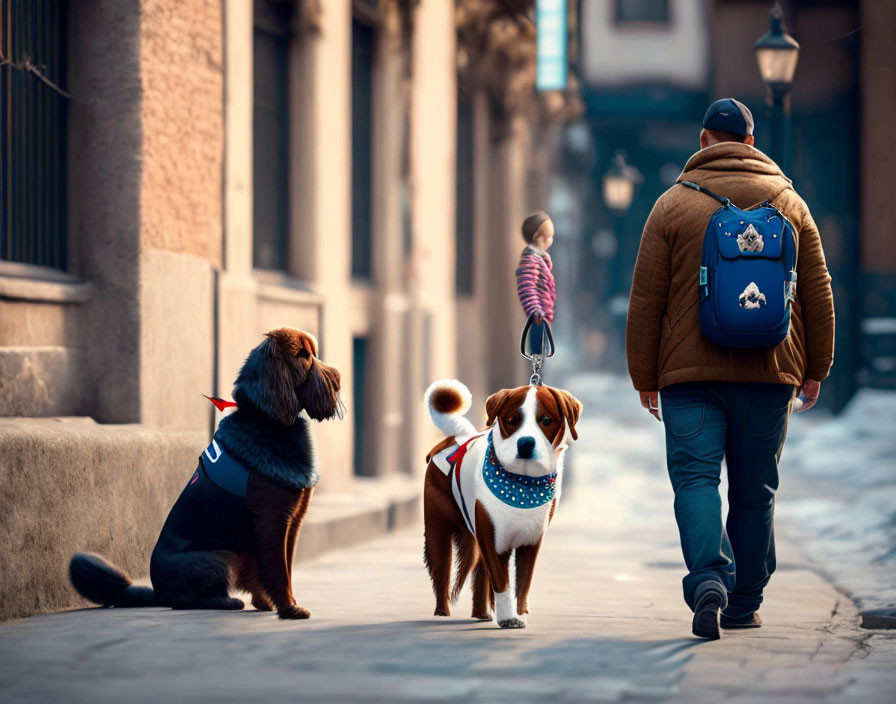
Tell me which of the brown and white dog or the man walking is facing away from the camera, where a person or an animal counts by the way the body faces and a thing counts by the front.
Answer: the man walking

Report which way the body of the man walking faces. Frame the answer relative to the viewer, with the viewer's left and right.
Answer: facing away from the viewer

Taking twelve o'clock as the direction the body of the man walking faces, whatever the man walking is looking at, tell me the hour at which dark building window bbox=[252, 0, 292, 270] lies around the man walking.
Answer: The dark building window is roughly at 11 o'clock from the man walking.

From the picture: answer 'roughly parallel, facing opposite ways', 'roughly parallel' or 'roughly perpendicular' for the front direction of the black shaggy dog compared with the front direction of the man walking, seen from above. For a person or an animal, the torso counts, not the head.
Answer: roughly perpendicular

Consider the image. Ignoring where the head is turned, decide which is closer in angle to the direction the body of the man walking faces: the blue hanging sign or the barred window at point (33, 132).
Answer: the blue hanging sign

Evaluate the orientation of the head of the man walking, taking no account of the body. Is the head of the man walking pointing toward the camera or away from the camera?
away from the camera

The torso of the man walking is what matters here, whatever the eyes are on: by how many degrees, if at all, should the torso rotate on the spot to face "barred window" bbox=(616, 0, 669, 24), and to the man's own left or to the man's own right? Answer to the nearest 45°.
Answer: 0° — they already face it

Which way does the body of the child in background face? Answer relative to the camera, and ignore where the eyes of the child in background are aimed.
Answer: to the viewer's right

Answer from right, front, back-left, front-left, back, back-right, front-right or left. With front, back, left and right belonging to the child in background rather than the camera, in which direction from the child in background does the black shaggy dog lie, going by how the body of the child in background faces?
back-right

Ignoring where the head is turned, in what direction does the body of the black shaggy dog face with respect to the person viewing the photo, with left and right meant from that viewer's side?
facing to the right of the viewer

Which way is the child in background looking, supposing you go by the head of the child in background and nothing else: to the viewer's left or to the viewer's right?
to the viewer's right

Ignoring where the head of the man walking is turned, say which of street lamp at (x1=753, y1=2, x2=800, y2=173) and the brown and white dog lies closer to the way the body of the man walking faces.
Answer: the street lamp

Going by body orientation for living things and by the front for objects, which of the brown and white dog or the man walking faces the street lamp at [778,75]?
the man walking

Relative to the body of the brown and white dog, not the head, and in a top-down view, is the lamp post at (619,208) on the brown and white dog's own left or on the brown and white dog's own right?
on the brown and white dog's own left

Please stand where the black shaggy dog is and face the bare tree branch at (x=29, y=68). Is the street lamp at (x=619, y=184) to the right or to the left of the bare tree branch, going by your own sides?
right

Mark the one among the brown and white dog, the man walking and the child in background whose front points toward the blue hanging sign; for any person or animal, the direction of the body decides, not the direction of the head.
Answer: the man walking
